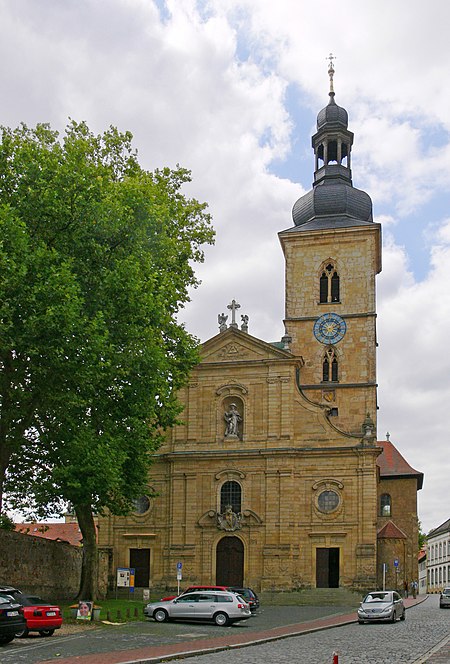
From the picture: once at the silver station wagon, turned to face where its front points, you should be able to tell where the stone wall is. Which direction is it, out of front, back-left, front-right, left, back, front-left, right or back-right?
front-right

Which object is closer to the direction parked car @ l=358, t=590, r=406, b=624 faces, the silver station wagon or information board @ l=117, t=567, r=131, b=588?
the silver station wagon

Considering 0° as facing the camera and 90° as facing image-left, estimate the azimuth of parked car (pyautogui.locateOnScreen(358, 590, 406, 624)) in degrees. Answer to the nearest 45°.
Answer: approximately 45°

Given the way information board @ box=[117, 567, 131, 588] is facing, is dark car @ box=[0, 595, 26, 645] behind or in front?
in front

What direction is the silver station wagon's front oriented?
to the viewer's left

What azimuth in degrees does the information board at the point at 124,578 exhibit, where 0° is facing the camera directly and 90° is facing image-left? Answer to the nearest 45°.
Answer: approximately 0°

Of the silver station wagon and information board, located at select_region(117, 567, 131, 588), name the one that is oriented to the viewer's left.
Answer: the silver station wagon
